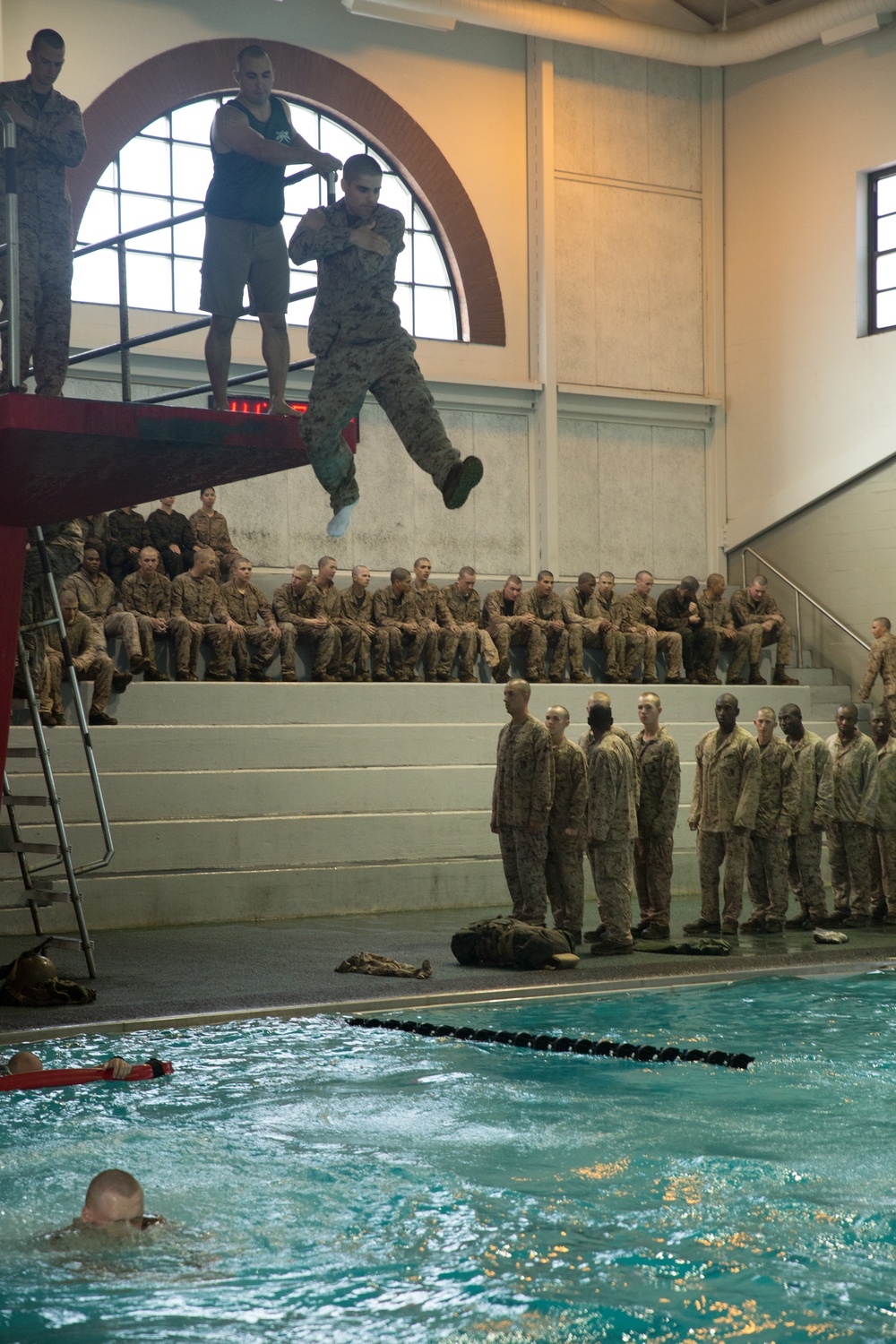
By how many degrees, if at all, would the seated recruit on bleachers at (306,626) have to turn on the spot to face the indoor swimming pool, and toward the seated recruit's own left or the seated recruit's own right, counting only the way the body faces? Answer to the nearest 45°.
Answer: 0° — they already face it

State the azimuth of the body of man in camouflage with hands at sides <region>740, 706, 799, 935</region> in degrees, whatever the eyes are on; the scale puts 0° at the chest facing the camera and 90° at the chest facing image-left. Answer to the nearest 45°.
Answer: approximately 45°

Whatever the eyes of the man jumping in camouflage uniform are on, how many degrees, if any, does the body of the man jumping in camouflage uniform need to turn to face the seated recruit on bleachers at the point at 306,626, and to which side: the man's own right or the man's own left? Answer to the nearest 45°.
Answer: approximately 135° to the man's own left

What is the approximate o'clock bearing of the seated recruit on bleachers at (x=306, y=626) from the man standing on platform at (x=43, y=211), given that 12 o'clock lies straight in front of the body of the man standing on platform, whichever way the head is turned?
The seated recruit on bleachers is roughly at 8 o'clock from the man standing on platform.

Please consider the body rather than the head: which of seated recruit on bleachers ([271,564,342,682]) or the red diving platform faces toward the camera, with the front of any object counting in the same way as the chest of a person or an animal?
the seated recruit on bleachers

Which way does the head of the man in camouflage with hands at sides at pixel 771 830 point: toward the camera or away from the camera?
toward the camera

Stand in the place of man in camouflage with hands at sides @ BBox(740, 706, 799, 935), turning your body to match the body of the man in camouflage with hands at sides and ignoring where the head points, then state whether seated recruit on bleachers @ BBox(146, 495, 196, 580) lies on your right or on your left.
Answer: on your right

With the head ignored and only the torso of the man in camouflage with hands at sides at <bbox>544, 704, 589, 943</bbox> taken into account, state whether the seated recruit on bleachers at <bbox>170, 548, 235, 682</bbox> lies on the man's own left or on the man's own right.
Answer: on the man's own right

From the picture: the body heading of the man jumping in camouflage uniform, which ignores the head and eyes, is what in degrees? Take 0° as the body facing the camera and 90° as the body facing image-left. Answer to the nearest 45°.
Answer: approximately 315°

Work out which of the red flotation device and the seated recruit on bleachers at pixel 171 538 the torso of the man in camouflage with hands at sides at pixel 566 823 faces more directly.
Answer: the red flotation device

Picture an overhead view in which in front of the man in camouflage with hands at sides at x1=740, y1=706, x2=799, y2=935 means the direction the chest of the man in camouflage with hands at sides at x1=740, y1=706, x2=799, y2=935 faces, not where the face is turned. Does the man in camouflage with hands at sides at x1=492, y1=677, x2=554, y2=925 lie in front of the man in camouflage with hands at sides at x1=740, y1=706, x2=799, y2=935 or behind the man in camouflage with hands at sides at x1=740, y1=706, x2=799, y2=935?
in front

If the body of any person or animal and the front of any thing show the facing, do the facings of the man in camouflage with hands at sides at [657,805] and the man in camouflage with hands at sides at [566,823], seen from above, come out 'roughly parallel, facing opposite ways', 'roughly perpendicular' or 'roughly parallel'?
roughly parallel

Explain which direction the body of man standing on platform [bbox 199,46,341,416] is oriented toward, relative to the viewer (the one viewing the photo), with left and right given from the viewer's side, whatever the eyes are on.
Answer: facing the viewer and to the right of the viewer

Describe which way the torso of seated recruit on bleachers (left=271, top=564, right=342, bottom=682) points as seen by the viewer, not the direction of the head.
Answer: toward the camera
